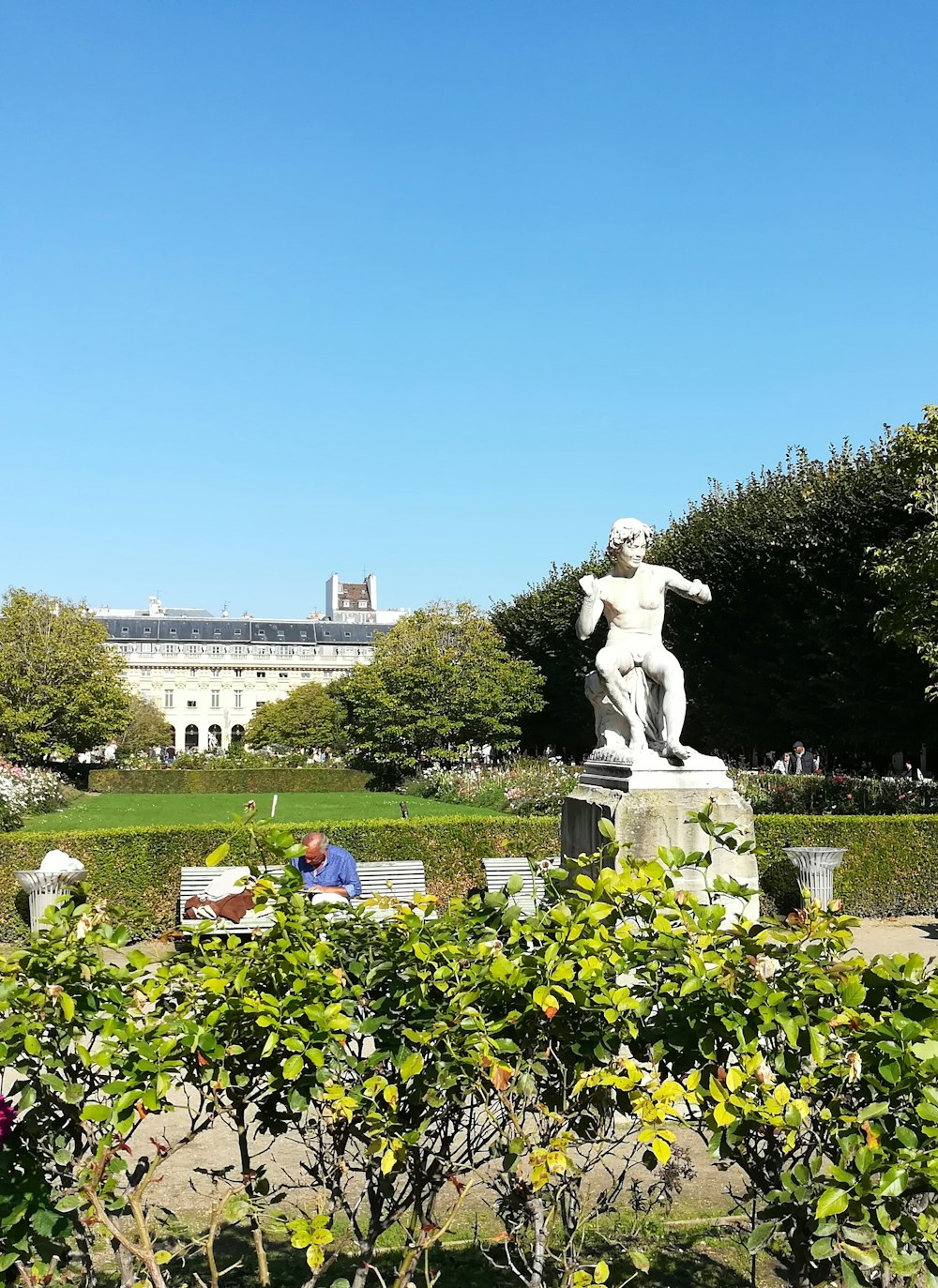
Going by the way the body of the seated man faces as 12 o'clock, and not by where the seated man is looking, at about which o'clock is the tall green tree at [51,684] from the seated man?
The tall green tree is roughly at 4 o'clock from the seated man.

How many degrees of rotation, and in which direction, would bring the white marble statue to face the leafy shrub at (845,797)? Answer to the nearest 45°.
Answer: approximately 180°

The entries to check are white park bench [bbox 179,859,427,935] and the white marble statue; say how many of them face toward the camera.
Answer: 2

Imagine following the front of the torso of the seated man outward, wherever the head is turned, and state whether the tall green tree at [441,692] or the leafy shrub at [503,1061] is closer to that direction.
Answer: the leafy shrub

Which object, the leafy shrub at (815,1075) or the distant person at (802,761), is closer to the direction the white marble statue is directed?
the leafy shrub

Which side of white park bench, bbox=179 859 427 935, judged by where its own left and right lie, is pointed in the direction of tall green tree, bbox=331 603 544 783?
back

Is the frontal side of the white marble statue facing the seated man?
no

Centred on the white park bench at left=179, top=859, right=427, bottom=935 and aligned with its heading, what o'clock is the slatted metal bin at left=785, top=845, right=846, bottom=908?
The slatted metal bin is roughly at 9 o'clock from the white park bench.

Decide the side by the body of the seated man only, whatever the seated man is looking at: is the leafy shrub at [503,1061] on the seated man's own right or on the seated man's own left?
on the seated man's own left

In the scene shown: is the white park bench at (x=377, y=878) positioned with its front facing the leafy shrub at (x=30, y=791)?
no

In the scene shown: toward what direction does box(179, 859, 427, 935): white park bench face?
toward the camera

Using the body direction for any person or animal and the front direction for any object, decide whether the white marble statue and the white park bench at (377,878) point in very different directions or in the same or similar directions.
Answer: same or similar directions

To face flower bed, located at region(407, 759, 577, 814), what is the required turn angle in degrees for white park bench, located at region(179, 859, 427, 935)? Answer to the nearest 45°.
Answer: approximately 180°

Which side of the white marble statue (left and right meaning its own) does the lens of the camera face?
front

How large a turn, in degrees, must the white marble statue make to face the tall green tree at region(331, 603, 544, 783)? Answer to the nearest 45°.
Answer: approximately 180°

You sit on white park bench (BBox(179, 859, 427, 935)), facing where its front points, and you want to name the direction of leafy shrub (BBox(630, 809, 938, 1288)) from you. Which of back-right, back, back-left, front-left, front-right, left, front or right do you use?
front
